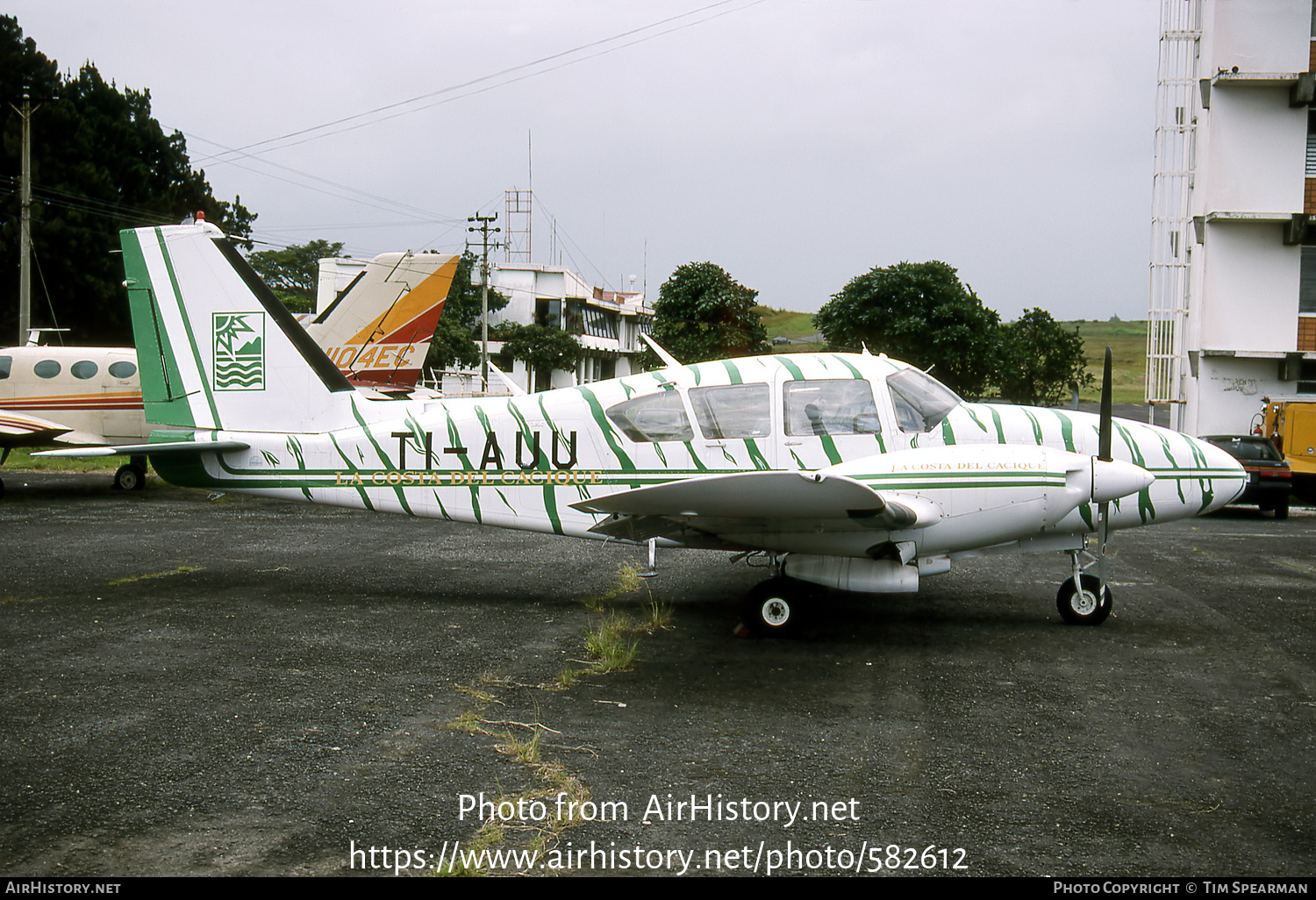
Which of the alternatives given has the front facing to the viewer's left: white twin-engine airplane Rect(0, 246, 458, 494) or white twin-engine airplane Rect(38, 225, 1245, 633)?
white twin-engine airplane Rect(0, 246, 458, 494)

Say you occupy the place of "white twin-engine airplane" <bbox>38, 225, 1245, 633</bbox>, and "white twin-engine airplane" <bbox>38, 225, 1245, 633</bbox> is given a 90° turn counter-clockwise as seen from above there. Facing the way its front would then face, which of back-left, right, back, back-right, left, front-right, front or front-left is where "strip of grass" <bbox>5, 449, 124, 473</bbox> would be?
front-left

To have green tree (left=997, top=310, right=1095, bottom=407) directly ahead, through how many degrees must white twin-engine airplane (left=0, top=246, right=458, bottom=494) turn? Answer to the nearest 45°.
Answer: approximately 180°

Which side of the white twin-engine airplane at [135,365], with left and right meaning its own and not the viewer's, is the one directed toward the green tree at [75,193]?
right

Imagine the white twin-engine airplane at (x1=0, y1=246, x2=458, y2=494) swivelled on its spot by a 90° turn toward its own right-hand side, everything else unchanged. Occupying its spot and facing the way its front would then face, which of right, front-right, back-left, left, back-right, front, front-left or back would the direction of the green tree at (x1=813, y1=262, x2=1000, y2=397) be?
right

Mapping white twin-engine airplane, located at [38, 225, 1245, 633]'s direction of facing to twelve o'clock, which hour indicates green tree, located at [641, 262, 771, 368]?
The green tree is roughly at 9 o'clock from the white twin-engine airplane.

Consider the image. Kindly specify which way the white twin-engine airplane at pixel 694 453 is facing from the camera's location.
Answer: facing to the right of the viewer

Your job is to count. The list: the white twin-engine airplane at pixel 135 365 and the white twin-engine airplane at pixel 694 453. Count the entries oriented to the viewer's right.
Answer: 1

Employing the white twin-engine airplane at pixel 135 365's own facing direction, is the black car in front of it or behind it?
behind

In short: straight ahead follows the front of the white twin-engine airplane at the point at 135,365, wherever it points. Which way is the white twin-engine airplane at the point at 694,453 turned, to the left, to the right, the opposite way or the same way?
the opposite way

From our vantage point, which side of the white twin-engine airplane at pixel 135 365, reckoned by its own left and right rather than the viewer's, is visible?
left
